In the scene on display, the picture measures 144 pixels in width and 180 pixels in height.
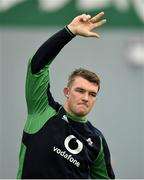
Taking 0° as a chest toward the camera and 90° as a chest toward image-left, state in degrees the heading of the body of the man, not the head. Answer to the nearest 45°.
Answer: approximately 315°

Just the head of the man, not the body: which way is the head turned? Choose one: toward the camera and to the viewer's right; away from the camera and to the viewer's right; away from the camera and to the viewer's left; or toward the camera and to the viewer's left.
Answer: toward the camera and to the viewer's right
